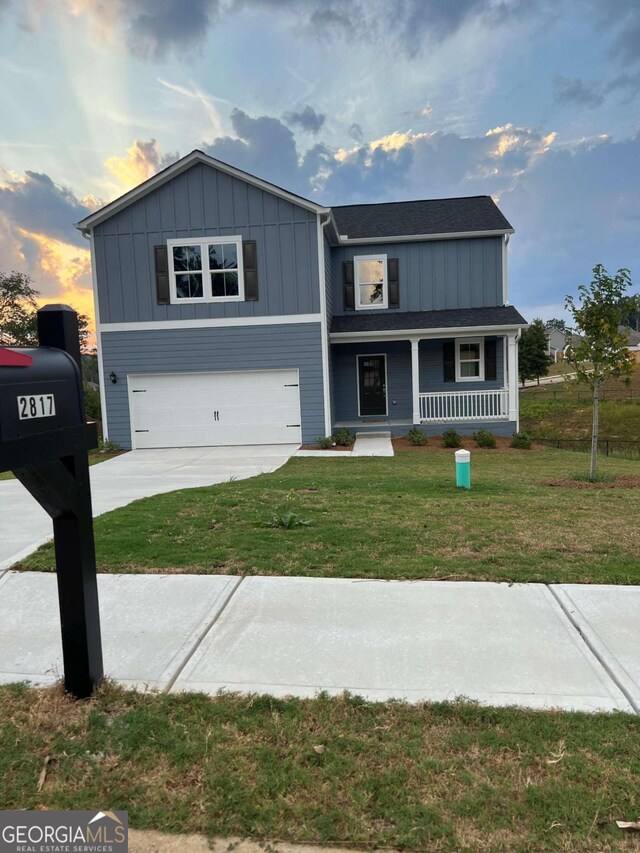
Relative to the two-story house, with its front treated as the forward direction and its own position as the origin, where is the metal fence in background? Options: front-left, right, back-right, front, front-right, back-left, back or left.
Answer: left

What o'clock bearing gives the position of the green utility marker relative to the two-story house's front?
The green utility marker is roughly at 11 o'clock from the two-story house.

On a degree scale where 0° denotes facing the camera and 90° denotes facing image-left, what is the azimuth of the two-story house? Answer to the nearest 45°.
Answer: approximately 0°

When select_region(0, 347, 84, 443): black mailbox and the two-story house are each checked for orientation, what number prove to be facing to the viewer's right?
0

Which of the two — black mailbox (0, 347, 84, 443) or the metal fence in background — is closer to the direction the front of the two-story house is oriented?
the black mailbox

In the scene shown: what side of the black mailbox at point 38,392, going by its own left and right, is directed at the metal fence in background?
back

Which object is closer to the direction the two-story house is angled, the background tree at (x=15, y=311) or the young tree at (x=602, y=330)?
the young tree

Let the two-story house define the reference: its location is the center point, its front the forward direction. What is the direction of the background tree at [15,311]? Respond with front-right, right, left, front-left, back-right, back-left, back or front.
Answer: back-right

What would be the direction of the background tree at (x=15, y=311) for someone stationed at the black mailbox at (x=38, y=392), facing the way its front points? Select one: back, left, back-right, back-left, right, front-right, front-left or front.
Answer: back-right
